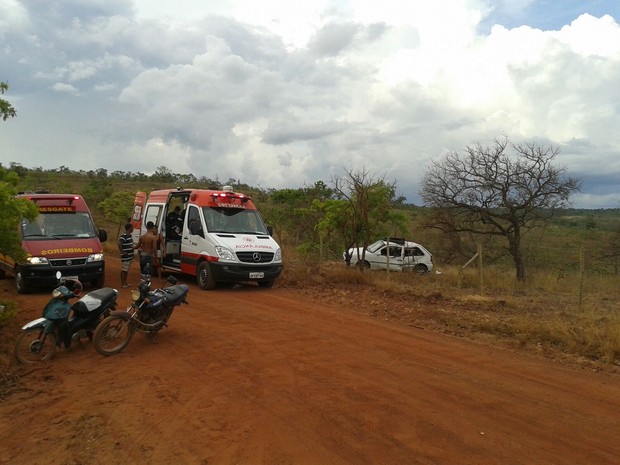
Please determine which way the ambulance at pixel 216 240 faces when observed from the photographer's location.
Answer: facing the viewer and to the right of the viewer

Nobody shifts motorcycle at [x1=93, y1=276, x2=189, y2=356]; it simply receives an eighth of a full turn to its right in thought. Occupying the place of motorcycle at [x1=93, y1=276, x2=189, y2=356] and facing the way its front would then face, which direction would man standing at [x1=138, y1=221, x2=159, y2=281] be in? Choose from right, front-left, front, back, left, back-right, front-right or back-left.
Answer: right

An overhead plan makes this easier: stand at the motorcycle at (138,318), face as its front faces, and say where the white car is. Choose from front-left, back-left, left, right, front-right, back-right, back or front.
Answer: back

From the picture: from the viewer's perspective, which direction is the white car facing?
to the viewer's left

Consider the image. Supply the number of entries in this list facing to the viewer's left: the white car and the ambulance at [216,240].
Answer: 1

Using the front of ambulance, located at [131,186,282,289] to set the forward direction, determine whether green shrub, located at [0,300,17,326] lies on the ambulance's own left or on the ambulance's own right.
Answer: on the ambulance's own right

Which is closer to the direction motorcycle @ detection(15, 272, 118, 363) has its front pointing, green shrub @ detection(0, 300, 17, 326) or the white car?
the green shrub

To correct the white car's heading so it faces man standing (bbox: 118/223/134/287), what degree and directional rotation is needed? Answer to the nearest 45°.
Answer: approximately 45° to its left

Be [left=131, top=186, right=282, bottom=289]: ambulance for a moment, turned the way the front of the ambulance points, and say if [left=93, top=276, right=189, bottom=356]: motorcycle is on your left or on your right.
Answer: on your right

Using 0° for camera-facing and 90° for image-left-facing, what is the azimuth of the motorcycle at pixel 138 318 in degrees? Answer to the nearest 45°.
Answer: approximately 45°

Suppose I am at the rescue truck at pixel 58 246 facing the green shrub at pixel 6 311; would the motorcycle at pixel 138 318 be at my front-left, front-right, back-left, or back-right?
front-left

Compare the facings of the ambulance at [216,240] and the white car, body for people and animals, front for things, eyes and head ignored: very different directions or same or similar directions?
very different directions

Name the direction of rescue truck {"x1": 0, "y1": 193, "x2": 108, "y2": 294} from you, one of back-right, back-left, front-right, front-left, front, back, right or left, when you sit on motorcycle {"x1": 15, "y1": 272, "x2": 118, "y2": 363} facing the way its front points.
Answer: back-right

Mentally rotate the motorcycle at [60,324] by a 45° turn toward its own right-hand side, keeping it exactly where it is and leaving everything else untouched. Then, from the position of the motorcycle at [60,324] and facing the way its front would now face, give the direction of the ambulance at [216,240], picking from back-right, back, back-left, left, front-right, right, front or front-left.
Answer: back-right

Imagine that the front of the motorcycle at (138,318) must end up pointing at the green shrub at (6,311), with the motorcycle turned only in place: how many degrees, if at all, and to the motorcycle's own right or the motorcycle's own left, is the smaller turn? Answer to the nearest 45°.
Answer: approximately 45° to the motorcycle's own right
